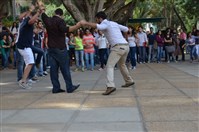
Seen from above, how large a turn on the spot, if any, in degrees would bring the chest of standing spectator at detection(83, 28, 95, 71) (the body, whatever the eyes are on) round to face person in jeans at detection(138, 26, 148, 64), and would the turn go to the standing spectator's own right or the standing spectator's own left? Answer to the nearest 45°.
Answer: approximately 135° to the standing spectator's own left

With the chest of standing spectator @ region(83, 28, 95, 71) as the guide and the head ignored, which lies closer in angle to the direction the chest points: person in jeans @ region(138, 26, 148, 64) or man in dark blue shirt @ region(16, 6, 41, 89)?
the man in dark blue shirt

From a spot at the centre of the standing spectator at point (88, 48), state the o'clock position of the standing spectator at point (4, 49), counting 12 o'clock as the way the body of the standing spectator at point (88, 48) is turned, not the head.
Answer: the standing spectator at point (4, 49) is roughly at 4 o'clock from the standing spectator at point (88, 48).

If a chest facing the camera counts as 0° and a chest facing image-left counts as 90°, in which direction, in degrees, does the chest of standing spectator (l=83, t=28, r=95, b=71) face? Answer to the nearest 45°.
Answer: approximately 0°

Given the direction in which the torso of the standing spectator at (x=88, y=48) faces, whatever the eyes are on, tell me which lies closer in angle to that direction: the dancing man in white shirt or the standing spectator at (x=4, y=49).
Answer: the dancing man in white shirt

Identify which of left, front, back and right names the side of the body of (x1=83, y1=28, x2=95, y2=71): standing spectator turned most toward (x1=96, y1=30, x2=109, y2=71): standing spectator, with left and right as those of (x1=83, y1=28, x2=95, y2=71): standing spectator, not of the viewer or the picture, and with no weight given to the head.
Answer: left

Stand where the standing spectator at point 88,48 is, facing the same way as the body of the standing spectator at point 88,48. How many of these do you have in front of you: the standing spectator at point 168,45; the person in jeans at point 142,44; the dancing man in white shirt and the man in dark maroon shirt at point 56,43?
2

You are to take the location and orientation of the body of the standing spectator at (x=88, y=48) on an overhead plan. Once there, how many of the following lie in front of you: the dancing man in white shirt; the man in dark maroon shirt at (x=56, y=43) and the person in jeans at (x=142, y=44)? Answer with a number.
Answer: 2

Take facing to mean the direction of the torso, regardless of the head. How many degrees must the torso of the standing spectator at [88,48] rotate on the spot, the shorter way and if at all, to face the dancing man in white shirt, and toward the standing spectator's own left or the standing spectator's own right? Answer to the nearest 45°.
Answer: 0° — they already face them

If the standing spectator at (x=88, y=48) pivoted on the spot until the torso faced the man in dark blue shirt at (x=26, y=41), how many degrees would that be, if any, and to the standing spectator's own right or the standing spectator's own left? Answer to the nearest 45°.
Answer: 0° — they already face them
